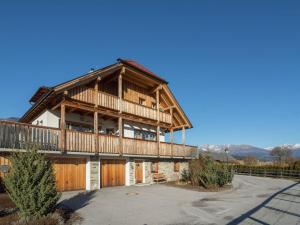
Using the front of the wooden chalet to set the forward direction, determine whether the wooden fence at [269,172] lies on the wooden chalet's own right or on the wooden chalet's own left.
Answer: on the wooden chalet's own left

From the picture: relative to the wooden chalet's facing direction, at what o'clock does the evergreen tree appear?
The evergreen tree is roughly at 2 o'clock from the wooden chalet.

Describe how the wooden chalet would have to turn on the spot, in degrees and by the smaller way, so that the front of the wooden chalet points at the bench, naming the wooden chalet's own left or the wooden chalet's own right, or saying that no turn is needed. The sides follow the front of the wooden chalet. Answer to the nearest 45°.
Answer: approximately 90° to the wooden chalet's own left

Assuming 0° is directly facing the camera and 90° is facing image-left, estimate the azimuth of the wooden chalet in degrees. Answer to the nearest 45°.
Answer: approximately 315°

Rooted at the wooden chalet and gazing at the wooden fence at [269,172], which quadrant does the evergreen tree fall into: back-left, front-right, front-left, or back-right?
back-right

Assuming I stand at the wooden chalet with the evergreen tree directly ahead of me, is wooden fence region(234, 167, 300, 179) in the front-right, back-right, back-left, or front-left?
back-left
